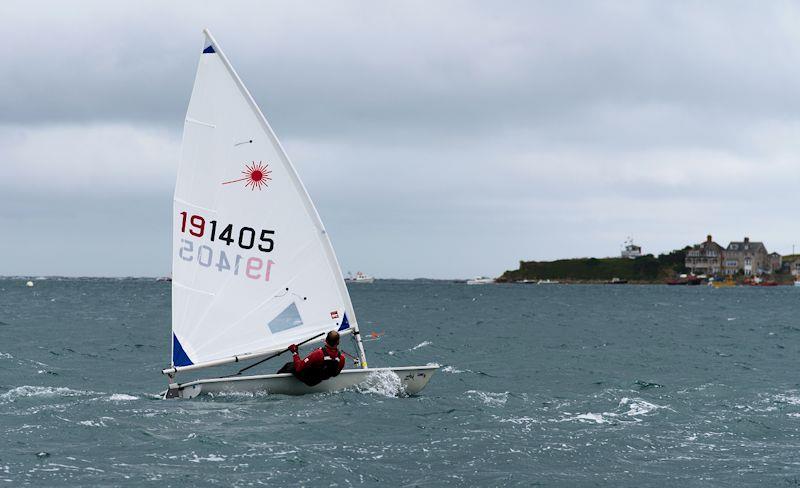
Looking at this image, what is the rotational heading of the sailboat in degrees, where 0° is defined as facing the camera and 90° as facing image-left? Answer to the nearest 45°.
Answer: approximately 270°
